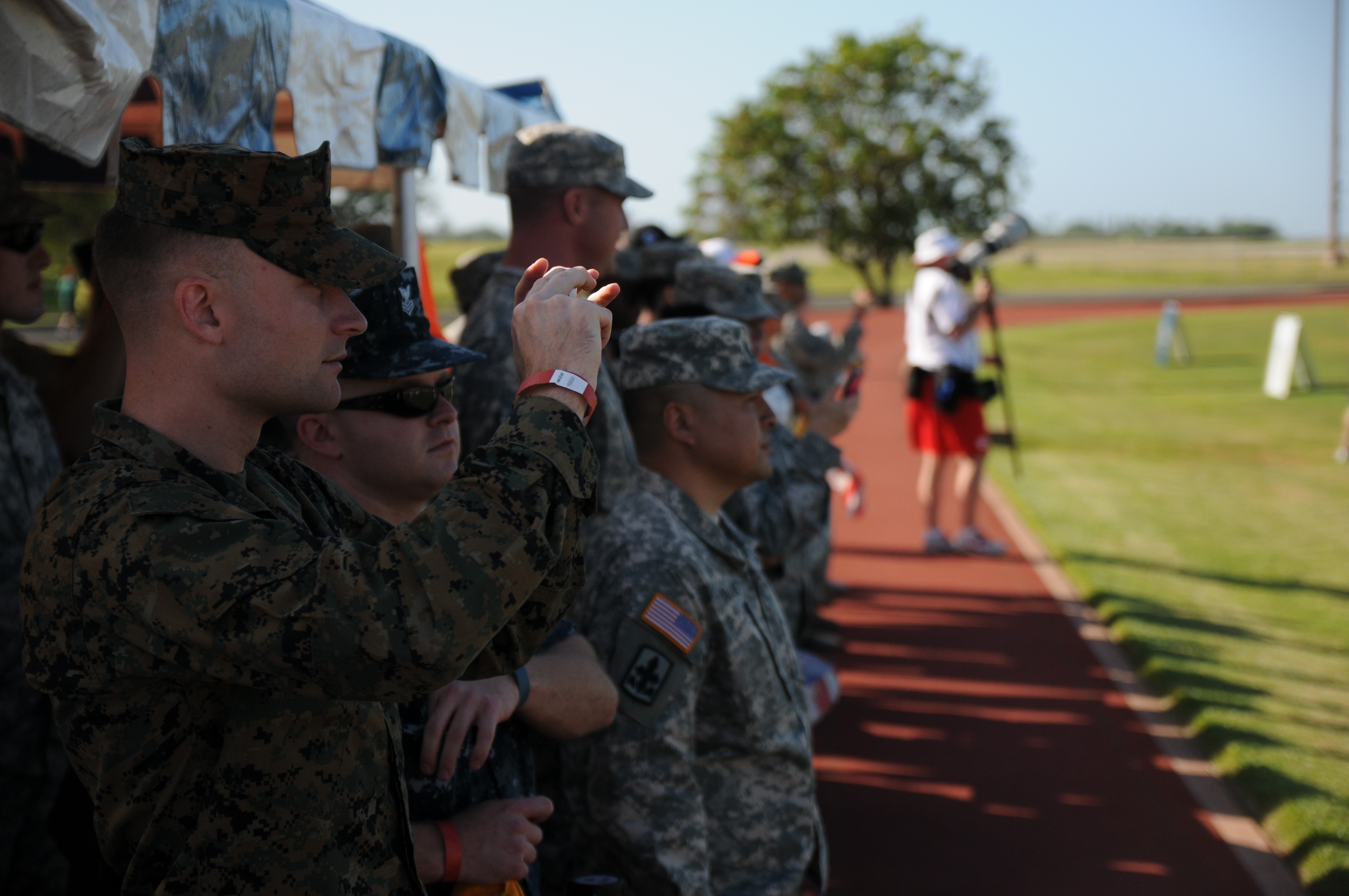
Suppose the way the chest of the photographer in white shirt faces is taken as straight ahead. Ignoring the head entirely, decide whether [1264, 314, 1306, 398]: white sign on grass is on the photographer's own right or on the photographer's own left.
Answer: on the photographer's own left

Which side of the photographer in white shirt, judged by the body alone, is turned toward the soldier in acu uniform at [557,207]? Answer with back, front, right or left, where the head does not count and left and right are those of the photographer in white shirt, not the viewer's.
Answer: right

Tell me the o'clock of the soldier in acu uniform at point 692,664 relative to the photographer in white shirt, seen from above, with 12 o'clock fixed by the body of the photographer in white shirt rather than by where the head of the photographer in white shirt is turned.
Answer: The soldier in acu uniform is roughly at 3 o'clock from the photographer in white shirt.

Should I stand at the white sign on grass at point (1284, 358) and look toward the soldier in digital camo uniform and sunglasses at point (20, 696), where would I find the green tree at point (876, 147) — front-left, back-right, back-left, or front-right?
back-right

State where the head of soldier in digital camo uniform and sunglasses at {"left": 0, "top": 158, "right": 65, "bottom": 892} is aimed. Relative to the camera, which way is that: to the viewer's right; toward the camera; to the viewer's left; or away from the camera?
to the viewer's right

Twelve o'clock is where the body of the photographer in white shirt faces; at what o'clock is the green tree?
The green tree is roughly at 9 o'clock from the photographer in white shirt.

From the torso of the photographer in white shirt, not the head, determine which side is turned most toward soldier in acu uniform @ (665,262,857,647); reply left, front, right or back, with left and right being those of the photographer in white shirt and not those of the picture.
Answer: right

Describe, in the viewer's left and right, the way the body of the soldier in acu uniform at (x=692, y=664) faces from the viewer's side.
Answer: facing to the right of the viewer

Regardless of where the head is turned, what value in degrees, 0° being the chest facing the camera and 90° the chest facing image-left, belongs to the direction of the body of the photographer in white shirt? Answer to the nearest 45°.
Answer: approximately 270°

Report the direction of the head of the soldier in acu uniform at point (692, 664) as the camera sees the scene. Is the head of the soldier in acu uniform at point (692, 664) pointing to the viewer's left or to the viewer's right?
to the viewer's right

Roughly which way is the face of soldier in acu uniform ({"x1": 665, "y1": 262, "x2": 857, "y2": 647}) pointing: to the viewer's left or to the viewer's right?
to the viewer's right

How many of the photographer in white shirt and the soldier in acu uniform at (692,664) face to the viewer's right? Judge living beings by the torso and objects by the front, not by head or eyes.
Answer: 2
